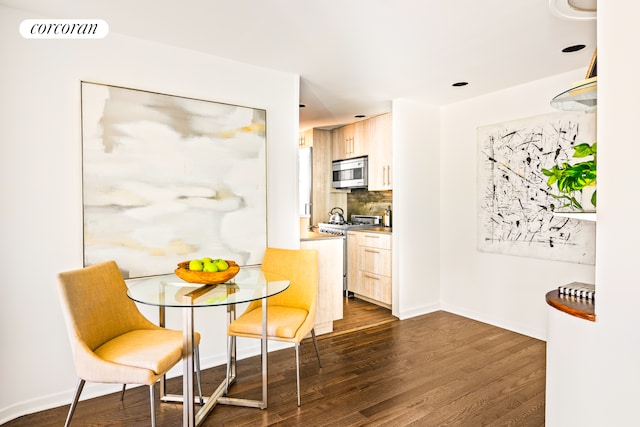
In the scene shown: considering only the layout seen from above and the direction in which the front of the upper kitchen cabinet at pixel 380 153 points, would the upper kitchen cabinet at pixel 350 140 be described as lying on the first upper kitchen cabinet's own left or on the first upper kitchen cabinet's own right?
on the first upper kitchen cabinet's own right

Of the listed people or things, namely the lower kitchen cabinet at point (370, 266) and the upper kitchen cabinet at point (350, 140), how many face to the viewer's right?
0

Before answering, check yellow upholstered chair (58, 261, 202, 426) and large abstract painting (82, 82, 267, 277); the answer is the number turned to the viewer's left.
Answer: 0

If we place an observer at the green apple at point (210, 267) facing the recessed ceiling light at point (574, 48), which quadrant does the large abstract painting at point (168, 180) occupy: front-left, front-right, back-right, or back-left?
back-left

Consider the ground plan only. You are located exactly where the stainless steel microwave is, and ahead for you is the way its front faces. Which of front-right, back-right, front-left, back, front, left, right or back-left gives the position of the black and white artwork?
left

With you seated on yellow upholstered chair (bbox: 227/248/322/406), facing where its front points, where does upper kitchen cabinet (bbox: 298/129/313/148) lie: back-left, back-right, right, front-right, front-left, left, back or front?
back-right

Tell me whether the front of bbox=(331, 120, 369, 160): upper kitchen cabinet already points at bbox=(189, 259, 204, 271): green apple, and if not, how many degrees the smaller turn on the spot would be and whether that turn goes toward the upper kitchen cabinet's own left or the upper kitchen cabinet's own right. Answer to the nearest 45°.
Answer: approximately 45° to the upper kitchen cabinet's own left

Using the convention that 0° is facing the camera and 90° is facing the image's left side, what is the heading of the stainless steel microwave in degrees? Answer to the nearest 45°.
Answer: approximately 45°

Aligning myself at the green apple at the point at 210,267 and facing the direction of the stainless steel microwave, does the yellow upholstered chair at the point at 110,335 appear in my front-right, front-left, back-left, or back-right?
back-left

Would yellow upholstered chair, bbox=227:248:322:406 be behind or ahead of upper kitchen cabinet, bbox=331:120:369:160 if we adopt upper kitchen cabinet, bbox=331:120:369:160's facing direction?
ahead

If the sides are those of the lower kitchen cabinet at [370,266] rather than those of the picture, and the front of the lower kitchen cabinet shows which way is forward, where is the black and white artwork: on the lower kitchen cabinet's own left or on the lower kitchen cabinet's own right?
on the lower kitchen cabinet's own left

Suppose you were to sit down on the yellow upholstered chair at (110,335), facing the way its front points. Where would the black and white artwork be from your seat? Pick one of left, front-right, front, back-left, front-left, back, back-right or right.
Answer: front-left

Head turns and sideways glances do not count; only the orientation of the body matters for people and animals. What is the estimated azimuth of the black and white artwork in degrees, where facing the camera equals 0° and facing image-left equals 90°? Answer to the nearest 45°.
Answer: approximately 45°

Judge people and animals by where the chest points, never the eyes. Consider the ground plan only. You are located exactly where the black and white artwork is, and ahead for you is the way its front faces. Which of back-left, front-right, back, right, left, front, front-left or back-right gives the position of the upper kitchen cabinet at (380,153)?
front-right

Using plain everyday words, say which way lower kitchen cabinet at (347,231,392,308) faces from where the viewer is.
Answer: facing the viewer and to the left of the viewer
